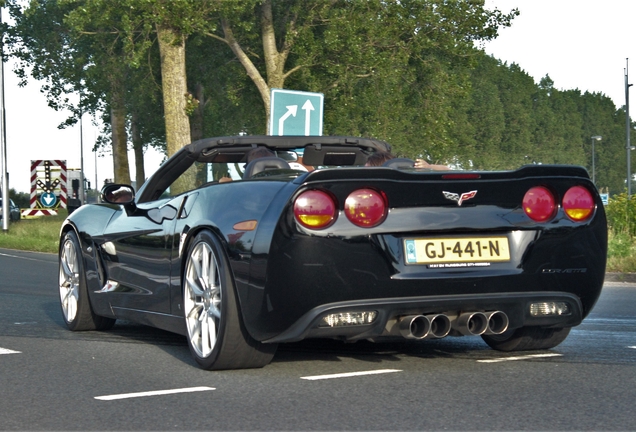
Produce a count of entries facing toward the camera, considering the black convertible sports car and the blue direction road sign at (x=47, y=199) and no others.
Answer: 1

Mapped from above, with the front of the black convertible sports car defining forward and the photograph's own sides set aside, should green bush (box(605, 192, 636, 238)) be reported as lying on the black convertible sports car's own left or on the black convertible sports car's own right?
on the black convertible sports car's own right

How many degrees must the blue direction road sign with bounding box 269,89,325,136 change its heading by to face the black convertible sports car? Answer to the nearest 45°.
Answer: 0° — it already faces it

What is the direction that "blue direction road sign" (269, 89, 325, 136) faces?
toward the camera

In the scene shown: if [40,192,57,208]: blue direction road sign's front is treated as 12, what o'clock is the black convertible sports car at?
The black convertible sports car is roughly at 12 o'clock from the blue direction road sign.

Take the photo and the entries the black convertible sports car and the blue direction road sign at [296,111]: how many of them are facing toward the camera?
1

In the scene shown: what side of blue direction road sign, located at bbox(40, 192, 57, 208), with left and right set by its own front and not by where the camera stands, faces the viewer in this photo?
front

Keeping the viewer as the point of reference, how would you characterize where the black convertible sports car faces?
facing away from the viewer and to the left of the viewer

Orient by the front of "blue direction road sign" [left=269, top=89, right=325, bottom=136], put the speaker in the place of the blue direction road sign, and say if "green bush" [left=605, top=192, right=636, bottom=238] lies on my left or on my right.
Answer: on my left

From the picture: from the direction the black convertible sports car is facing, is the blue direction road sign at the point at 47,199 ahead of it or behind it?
ahead
